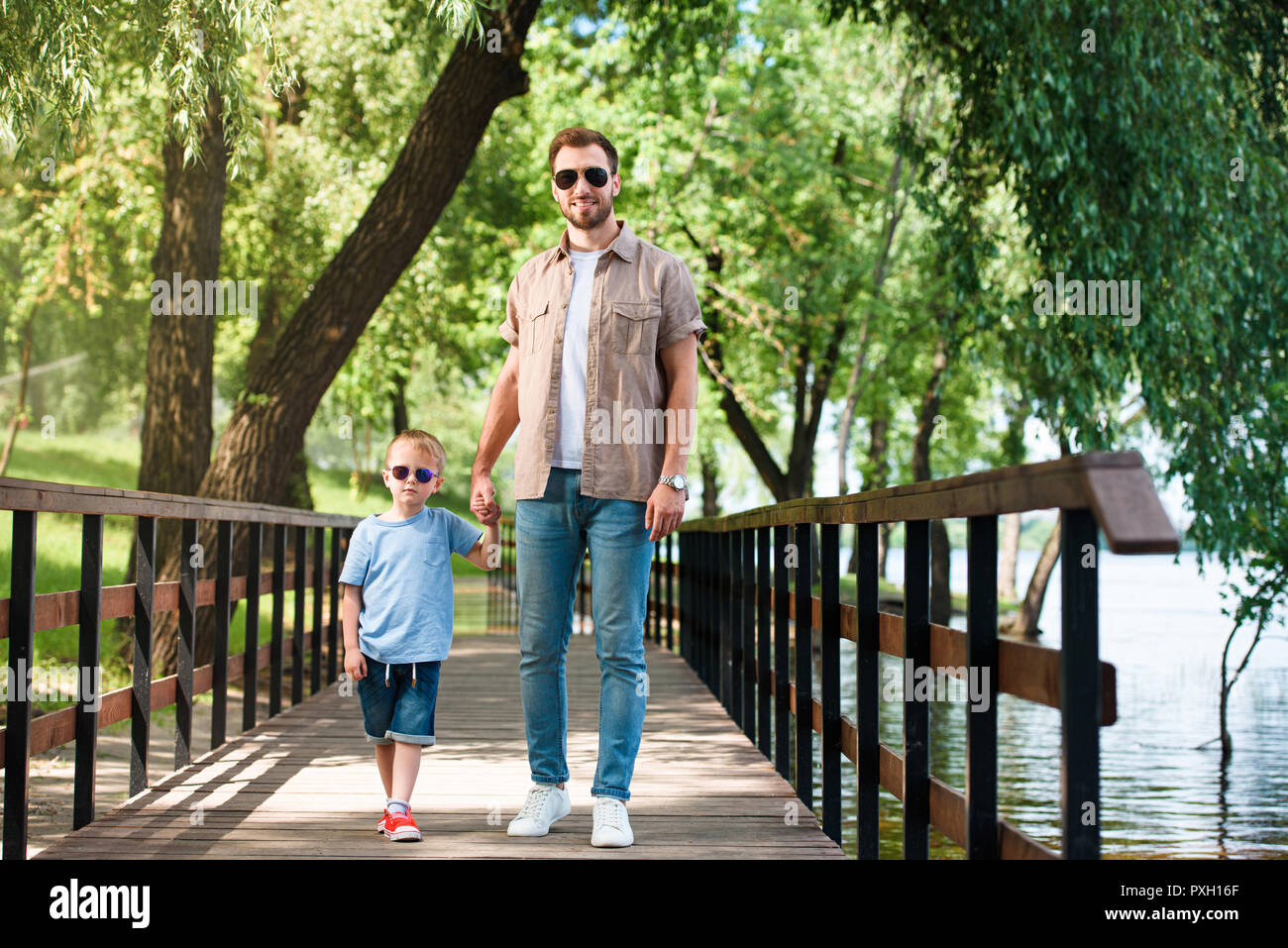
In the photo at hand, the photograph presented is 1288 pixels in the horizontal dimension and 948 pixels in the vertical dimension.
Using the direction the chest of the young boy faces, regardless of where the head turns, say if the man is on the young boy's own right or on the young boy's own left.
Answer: on the young boy's own left

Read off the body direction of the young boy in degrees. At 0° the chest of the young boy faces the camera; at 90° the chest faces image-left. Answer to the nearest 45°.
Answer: approximately 0°

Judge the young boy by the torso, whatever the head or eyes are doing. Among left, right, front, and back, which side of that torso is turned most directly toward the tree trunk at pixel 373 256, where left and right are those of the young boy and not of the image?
back

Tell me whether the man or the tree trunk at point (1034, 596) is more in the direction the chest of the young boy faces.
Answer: the man

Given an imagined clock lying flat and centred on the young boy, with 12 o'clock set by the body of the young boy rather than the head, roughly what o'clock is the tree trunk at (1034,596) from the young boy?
The tree trunk is roughly at 7 o'clock from the young boy.

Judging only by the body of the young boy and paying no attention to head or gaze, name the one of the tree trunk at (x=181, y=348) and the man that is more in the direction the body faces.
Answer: the man

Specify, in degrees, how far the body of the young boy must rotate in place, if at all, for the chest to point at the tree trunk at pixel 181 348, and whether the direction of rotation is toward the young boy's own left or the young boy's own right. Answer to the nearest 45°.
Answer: approximately 180°

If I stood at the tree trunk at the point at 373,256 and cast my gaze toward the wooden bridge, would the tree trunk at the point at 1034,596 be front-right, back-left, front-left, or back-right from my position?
back-left

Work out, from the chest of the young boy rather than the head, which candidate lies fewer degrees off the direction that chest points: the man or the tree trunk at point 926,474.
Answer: the man

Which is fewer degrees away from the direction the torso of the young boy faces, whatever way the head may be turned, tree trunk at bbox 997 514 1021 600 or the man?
the man
